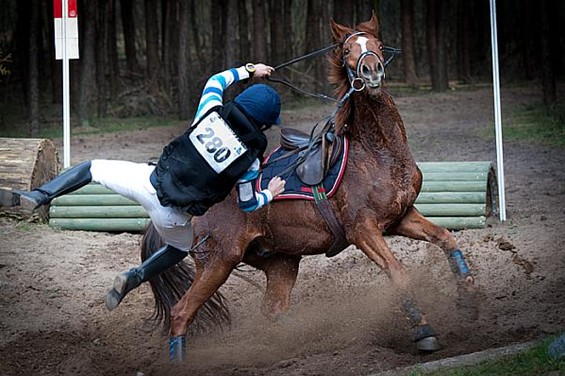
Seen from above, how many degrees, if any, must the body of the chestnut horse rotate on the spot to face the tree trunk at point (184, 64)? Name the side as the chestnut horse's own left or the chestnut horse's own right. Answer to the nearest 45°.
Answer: approximately 135° to the chestnut horse's own left

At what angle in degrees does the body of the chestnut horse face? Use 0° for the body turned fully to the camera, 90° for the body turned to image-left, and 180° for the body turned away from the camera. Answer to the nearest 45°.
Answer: approximately 315°

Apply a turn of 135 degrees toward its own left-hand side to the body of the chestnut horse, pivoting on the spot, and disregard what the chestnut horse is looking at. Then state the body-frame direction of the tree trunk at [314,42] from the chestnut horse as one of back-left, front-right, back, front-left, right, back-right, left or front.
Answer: front

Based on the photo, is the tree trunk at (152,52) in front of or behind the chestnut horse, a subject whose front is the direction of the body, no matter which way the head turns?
behind

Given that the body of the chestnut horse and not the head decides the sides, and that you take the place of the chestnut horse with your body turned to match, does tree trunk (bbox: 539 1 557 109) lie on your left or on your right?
on your left

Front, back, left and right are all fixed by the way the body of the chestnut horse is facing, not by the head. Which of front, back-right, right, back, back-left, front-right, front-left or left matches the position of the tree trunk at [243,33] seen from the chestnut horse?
back-left

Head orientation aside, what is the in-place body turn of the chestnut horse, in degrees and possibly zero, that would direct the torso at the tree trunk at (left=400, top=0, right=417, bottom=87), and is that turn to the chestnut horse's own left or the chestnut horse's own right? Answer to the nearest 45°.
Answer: approximately 135° to the chestnut horse's own left

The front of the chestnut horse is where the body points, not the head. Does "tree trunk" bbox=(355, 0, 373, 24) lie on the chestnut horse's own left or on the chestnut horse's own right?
on the chestnut horse's own left

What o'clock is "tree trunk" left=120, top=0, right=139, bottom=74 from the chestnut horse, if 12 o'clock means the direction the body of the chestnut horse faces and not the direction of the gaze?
The tree trunk is roughly at 7 o'clock from the chestnut horse.

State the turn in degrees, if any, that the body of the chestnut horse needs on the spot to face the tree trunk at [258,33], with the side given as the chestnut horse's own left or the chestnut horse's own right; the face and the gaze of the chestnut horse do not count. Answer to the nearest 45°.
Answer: approximately 135° to the chestnut horse's own left

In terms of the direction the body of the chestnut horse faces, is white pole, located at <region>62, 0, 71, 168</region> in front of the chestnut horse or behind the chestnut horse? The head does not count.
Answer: behind

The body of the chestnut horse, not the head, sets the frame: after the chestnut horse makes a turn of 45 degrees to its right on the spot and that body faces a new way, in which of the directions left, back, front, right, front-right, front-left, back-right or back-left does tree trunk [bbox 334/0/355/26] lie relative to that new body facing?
back

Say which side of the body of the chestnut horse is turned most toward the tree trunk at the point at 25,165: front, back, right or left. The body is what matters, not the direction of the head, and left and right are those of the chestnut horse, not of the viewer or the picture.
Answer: back
